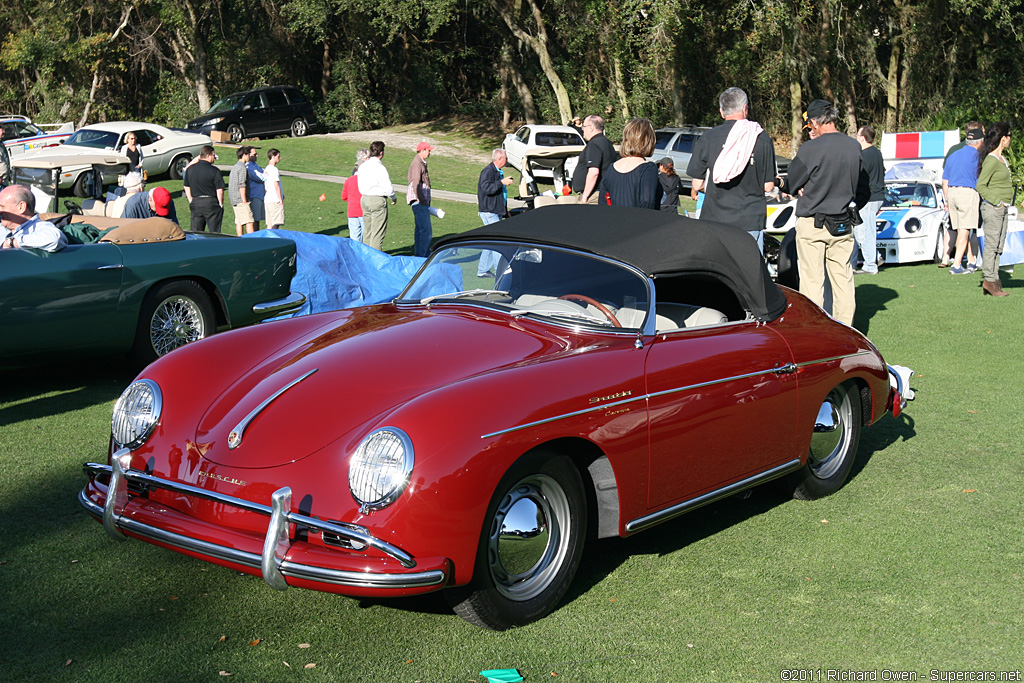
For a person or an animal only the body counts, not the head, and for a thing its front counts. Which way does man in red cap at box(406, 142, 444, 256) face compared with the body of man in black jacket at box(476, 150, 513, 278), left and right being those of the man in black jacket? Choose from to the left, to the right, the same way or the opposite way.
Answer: the same way

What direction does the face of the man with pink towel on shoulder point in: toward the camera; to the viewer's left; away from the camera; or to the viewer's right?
away from the camera

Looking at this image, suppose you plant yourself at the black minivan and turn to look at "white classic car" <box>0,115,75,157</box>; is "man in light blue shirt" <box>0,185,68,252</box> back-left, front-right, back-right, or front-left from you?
front-left

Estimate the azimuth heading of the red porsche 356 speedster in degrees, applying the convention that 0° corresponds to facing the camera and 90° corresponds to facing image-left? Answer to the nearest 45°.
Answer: approximately 45°

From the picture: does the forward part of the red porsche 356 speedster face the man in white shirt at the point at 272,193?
no

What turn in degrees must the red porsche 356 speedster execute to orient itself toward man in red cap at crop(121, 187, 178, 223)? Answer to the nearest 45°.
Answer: approximately 90° to its right

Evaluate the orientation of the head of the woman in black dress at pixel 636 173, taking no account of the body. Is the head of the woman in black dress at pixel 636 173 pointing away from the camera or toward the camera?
away from the camera

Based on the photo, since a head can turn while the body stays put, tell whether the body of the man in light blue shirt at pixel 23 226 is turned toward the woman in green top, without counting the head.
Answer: no

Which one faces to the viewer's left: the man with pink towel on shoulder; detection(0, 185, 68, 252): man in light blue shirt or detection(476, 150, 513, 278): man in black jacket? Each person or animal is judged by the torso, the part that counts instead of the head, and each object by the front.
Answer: the man in light blue shirt

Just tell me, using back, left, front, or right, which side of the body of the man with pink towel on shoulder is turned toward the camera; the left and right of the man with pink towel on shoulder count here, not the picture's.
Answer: back
